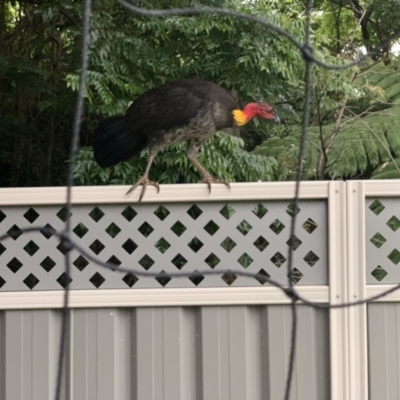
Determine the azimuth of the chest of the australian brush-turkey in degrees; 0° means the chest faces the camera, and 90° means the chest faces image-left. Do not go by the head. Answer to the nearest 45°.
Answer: approximately 270°
